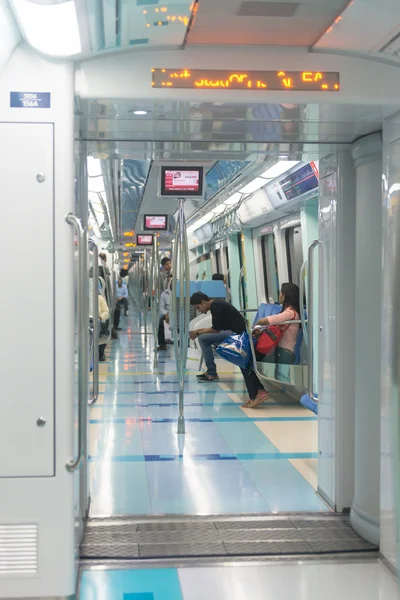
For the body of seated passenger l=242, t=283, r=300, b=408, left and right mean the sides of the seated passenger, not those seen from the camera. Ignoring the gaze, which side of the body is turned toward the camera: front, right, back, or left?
left

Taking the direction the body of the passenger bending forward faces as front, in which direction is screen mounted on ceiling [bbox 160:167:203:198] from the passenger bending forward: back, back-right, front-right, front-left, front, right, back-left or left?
left

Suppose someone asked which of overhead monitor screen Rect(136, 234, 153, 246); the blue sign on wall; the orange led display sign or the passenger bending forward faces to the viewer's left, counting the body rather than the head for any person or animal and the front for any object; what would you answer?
the passenger bending forward

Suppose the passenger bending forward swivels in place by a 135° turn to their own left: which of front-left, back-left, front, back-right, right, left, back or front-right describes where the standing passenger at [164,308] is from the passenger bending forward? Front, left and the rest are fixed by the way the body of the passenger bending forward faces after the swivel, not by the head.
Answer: back-left

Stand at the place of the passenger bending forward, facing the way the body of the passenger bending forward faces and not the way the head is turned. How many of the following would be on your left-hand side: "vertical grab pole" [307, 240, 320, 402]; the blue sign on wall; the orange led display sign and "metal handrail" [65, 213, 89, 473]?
4

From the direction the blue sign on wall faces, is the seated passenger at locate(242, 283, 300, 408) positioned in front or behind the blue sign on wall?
behind

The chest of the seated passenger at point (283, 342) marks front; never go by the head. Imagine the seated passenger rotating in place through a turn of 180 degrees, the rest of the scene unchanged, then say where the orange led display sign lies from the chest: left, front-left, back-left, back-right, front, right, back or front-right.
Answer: right

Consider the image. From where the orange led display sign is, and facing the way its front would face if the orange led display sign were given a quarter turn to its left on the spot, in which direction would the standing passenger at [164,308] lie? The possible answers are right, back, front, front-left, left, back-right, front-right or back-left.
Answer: left

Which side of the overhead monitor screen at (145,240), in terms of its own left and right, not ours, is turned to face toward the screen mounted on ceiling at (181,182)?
front

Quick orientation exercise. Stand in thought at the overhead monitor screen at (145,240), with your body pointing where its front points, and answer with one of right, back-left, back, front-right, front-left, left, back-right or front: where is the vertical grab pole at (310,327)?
front

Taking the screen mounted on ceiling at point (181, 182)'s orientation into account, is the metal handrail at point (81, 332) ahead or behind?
ahead

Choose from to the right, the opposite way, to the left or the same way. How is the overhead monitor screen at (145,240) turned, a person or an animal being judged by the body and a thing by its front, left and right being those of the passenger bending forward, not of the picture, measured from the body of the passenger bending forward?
to the left

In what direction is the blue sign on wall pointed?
toward the camera

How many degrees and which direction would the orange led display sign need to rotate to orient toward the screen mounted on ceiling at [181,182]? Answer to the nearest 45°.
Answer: approximately 180°

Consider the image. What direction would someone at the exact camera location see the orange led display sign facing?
facing the viewer
